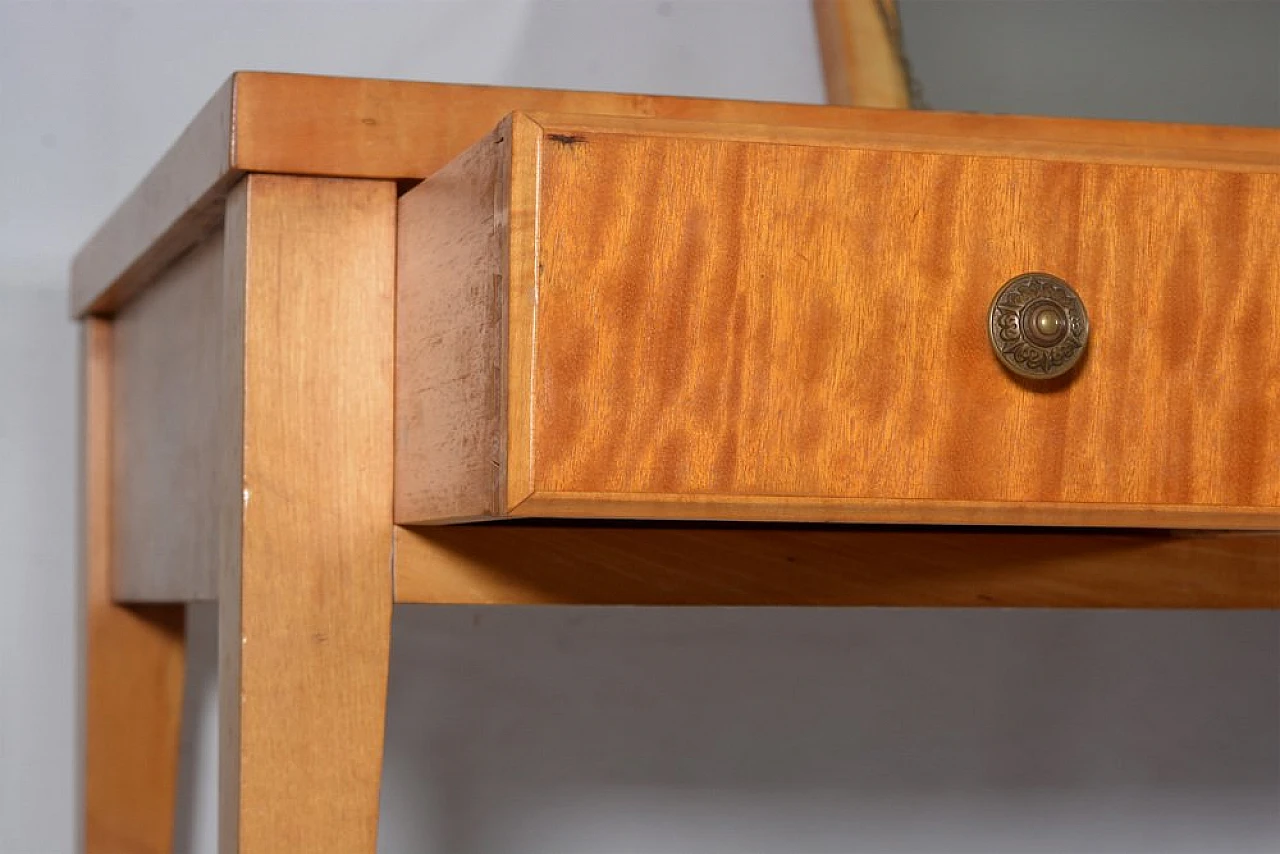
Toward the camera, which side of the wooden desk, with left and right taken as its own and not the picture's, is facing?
front
